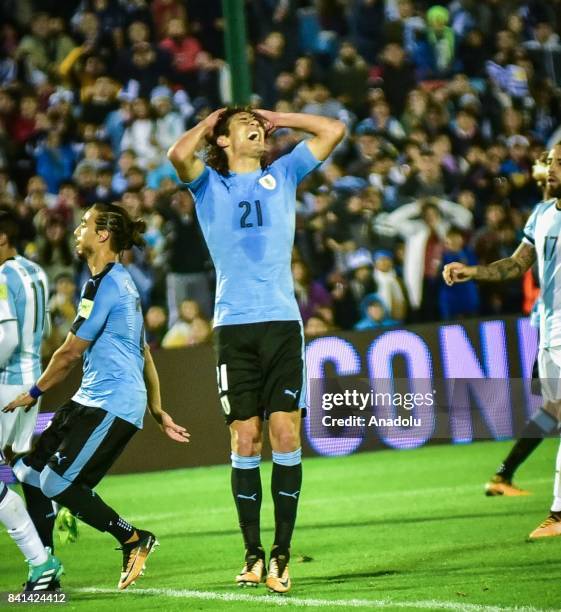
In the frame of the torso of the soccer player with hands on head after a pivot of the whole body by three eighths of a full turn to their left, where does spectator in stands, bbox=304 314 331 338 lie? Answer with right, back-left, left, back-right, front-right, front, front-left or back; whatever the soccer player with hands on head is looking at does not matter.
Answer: front-left

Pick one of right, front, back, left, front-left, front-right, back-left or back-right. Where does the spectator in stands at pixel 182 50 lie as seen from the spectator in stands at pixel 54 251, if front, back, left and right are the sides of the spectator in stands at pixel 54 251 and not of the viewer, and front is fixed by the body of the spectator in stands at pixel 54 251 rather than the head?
back-left

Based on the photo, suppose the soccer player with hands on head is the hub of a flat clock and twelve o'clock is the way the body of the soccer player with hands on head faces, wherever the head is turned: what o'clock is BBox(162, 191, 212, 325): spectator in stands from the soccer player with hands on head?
The spectator in stands is roughly at 6 o'clock from the soccer player with hands on head.

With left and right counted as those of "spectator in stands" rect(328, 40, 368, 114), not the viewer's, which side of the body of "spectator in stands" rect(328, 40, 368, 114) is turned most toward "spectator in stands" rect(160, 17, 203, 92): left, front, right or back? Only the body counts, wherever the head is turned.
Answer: right

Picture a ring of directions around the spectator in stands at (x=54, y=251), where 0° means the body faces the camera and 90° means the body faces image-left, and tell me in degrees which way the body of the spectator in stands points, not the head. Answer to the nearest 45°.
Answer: approximately 0°
